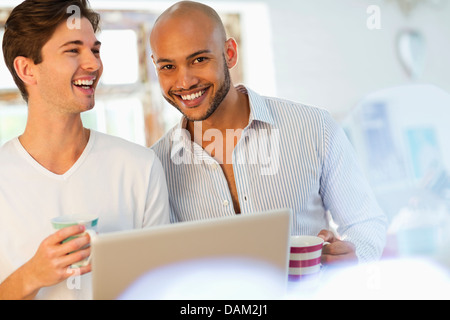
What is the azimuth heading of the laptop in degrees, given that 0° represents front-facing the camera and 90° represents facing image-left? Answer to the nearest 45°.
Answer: approximately 135°

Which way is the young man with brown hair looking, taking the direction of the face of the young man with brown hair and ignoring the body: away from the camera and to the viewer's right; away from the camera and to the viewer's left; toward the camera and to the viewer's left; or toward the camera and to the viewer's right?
toward the camera and to the viewer's right

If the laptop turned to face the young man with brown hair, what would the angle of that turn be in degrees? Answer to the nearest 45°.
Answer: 0° — it already faces them

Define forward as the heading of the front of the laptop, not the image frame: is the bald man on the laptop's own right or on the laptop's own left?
on the laptop's own right

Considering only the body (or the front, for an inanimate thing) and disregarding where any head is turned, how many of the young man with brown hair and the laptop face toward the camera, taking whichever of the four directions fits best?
1

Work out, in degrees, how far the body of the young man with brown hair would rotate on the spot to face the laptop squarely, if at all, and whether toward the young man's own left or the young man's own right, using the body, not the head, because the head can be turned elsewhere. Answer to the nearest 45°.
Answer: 0° — they already face it
